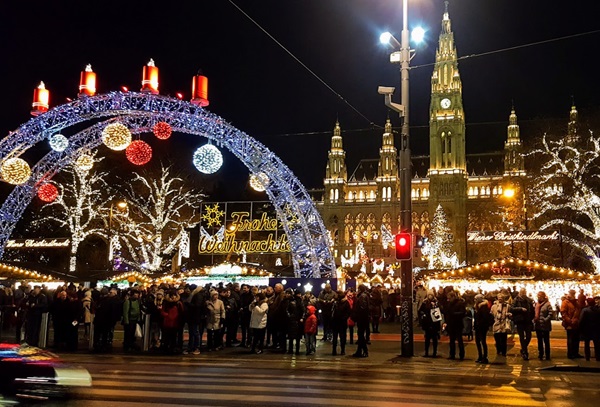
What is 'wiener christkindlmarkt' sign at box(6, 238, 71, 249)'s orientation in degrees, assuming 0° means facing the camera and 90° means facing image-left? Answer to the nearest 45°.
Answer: approximately 0°

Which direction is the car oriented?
to the viewer's right

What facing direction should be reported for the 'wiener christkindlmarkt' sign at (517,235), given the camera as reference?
facing the viewer

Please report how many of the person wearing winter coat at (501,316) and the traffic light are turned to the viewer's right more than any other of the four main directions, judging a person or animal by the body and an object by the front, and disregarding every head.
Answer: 0

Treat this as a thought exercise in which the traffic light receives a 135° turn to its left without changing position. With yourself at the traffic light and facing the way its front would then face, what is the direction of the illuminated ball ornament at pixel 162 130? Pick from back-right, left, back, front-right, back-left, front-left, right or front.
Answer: left

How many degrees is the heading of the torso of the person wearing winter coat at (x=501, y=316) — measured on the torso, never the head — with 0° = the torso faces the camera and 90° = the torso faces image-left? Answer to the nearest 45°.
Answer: approximately 0°

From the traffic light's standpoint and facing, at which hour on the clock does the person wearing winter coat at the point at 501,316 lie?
The person wearing winter coat is roughly at 9 o'clock from the traffic light.

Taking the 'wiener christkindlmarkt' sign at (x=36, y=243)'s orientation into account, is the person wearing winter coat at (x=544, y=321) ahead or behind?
ahead

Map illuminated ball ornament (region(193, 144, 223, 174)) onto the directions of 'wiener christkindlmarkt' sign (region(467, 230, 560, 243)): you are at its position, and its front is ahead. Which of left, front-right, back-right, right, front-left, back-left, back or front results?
front-right

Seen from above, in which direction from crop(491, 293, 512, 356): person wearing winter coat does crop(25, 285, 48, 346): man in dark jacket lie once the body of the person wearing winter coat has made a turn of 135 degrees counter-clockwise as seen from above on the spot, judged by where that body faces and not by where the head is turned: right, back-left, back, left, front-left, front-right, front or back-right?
back-left

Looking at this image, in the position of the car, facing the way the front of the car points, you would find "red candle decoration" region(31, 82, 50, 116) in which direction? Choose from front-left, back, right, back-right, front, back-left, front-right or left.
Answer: left
